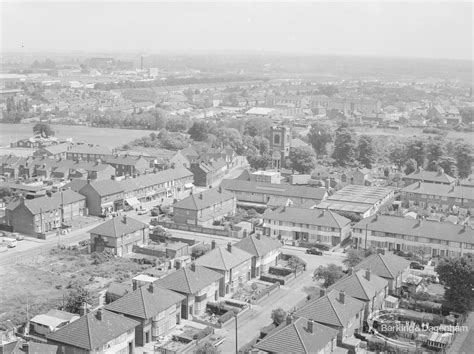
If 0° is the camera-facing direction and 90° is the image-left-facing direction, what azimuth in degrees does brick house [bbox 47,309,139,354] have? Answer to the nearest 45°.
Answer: approximately 315°

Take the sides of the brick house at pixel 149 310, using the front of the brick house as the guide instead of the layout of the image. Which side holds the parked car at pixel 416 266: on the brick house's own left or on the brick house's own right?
on the brick house's own left

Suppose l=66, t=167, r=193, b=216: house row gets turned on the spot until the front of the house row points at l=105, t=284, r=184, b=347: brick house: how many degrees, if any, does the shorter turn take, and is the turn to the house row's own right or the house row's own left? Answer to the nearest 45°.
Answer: approximately 45° to the house row's own right

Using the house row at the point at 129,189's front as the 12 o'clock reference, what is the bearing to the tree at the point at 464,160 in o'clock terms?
The tree is roughly at 10 o'clock from the house row.

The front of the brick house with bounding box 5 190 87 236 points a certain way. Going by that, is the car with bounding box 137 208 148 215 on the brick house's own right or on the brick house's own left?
on the brick house's own left

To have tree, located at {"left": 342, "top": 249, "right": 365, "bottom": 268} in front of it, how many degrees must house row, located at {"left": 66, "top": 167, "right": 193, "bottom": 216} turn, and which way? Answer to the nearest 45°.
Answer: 0° — it already faces it
